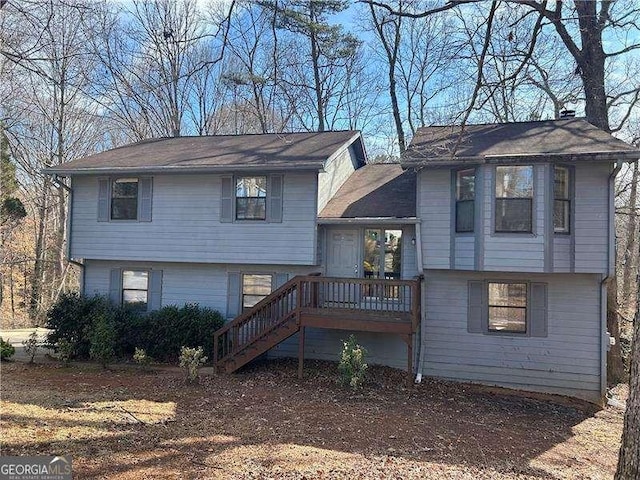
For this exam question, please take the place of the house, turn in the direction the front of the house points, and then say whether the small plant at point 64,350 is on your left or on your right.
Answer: on your right

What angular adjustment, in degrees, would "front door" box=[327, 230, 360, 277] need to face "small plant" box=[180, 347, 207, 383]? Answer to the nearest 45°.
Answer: approximately 45° to its right

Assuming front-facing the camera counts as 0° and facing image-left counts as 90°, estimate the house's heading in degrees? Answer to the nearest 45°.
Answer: approximately 0°

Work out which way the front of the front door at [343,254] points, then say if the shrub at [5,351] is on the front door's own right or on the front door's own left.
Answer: on the front door's own right

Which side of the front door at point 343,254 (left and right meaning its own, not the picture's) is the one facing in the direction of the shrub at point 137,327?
right

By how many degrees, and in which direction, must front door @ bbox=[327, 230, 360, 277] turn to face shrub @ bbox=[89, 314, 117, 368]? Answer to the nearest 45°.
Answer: approximately 90° to its right

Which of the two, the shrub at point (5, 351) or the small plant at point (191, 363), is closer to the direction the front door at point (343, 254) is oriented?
the small plant

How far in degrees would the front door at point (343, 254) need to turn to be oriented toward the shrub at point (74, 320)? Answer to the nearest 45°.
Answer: approximately 90° to its right
